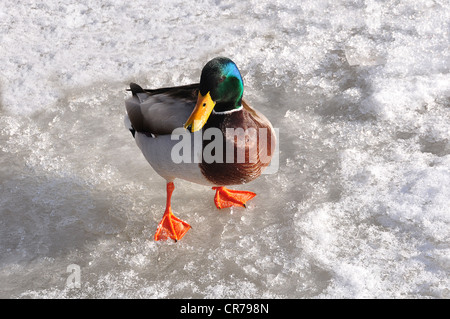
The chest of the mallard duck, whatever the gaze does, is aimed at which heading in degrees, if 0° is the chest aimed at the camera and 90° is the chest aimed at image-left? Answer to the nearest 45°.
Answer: approximately 315°
